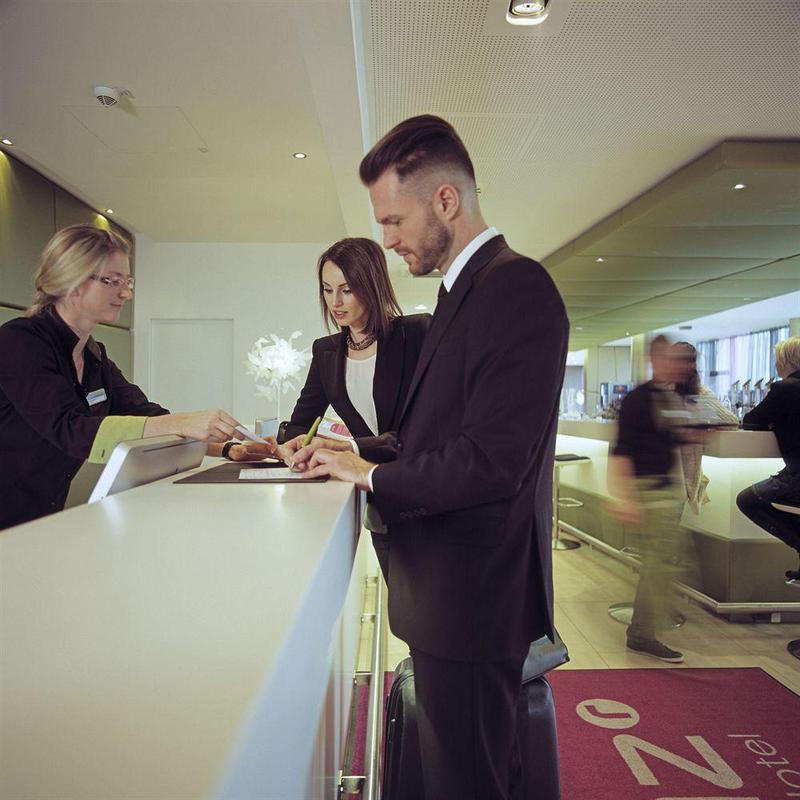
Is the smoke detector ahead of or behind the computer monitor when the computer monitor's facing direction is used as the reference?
ahead

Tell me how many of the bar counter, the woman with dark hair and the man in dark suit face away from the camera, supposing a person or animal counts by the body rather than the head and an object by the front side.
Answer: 0

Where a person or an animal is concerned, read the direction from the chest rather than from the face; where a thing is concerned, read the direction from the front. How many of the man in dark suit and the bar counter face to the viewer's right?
0

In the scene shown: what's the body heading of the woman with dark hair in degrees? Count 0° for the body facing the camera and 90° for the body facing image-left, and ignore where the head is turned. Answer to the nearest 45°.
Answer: approximately 45°

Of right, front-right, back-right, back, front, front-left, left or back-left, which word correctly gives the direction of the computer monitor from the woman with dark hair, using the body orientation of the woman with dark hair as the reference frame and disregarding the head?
front

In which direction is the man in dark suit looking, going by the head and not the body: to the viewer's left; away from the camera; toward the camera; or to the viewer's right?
to the viewer's left

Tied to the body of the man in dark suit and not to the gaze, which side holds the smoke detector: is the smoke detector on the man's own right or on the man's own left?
on the man's own right

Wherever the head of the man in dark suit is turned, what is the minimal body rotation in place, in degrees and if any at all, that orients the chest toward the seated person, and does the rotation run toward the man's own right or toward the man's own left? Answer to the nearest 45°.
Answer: approximately 135° to the man's own right

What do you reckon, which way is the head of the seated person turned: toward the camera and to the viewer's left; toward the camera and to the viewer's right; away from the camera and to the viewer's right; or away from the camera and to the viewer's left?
away from the camera and to the viewer's left

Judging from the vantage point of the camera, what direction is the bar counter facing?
facing the viewer and to the left of the viewer

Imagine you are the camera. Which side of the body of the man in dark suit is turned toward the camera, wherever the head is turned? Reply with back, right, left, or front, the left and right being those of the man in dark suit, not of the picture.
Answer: left

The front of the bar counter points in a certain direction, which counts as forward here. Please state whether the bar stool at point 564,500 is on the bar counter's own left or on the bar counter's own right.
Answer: on the bar counter's own right

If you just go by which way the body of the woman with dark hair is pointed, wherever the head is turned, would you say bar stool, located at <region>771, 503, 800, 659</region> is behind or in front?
behind

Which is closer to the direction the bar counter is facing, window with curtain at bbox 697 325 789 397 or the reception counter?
the reception counter

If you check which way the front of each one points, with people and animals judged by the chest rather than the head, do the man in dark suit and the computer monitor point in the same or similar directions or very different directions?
same or similar directions
